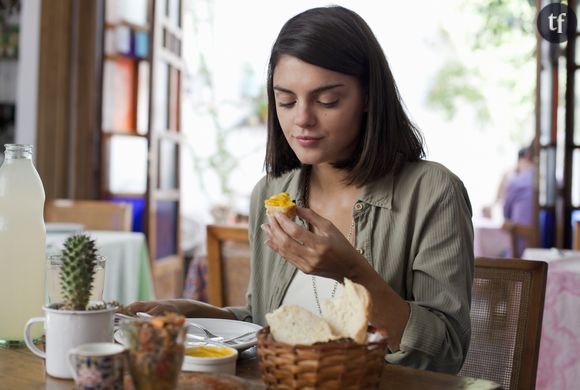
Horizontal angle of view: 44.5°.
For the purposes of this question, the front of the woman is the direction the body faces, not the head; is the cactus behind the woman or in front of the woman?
in front

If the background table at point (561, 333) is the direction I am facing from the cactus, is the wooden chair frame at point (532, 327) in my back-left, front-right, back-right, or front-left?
front-right

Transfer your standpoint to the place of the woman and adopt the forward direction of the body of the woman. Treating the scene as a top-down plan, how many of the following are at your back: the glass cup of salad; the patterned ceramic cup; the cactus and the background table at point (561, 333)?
1

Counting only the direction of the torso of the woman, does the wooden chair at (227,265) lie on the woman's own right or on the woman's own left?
on the woman's own right

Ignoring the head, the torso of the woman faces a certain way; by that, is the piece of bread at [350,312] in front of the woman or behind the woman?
in front

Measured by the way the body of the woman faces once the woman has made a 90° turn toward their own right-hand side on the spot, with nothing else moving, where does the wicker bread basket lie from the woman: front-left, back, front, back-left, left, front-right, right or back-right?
back-left

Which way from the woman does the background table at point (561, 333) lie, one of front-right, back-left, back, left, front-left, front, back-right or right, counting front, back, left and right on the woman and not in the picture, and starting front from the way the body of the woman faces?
back

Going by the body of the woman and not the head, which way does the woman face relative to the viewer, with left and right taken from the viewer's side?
facing the viewer and to the left of the viewer

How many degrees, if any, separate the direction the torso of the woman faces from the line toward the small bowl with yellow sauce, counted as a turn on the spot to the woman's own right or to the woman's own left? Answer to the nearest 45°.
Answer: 0° — they already face it

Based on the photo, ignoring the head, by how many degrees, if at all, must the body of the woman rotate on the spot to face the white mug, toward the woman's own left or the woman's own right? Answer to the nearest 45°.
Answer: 0° — they already face it
